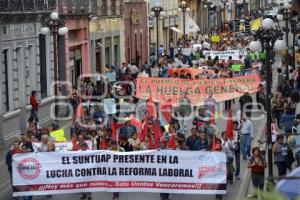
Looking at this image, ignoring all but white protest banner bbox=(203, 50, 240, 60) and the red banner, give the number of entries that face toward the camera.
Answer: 2

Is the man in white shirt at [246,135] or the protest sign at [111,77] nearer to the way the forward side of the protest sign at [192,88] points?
the man in white shirt

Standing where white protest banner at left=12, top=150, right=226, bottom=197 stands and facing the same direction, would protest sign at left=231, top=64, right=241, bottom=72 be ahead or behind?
behind

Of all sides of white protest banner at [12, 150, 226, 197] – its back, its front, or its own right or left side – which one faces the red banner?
back

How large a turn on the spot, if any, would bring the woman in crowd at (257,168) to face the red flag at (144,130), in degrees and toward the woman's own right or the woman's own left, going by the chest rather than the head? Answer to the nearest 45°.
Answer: approximately 135° to the woman's own right

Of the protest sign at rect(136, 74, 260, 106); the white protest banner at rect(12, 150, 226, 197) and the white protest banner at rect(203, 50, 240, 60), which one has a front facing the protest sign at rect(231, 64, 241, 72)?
the white protest banner at rect(203, 50, 240, 60)

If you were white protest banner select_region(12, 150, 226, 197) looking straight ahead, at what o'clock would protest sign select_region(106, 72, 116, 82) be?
The protest sign is roughly at 6 o'clock from the white protest banner.

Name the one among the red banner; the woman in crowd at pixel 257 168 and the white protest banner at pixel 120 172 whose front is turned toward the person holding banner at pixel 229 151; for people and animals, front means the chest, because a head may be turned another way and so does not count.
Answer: the red banner

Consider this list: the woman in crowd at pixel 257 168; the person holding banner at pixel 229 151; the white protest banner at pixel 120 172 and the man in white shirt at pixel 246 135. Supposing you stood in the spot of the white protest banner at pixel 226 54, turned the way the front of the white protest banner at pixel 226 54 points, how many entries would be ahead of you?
4

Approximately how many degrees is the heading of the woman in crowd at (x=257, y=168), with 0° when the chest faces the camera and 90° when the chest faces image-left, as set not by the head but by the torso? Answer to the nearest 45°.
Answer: approximately 0°

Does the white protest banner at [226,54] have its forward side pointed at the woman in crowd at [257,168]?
yes

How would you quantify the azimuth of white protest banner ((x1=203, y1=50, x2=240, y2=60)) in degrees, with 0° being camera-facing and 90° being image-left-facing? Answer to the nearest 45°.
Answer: approximately 0°
